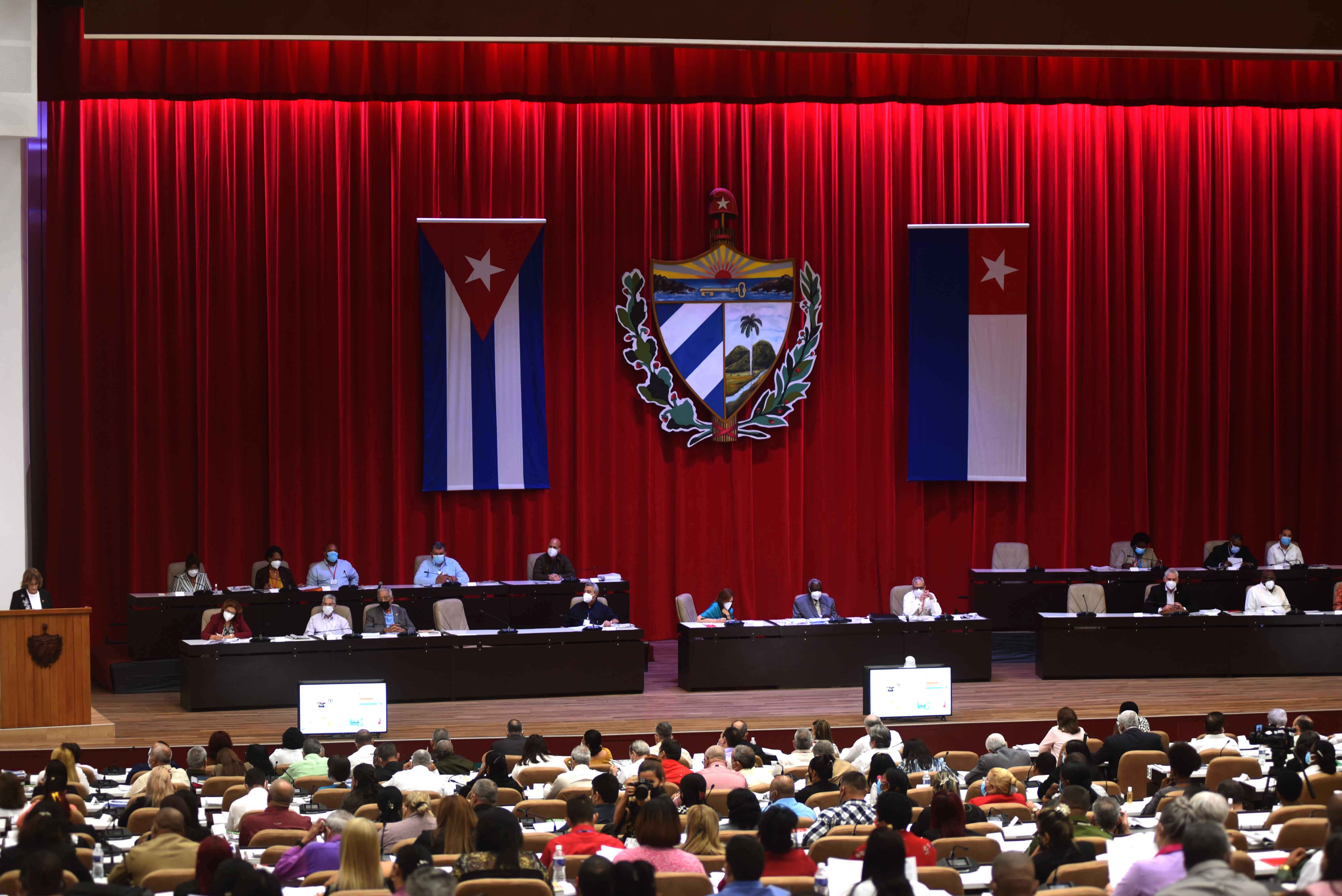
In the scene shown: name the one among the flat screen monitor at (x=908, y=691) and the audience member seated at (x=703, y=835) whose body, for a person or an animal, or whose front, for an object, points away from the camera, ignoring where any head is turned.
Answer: the audience member seated

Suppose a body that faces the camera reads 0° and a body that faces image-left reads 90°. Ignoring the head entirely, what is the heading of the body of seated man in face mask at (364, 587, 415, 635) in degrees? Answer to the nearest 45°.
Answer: approximately 0°

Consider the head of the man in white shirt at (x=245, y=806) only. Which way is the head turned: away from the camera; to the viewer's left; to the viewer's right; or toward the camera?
away from the camera

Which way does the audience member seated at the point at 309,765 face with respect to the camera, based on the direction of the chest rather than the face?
away from the camera

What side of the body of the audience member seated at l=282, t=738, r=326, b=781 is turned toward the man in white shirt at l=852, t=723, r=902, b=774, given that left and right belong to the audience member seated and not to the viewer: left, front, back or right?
right

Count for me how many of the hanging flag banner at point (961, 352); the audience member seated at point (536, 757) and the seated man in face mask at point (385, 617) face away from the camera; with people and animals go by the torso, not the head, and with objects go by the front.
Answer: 1

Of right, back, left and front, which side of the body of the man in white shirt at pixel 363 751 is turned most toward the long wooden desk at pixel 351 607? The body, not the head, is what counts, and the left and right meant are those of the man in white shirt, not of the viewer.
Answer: front

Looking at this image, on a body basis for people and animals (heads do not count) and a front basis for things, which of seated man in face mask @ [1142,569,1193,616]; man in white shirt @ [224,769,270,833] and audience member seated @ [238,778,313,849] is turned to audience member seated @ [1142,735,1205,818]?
the seated man in face mask

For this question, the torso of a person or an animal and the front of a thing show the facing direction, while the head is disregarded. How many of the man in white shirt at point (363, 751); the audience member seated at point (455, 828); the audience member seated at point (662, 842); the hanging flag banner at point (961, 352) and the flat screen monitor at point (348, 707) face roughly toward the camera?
2

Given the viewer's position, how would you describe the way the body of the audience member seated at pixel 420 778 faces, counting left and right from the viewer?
facing away from the viewer

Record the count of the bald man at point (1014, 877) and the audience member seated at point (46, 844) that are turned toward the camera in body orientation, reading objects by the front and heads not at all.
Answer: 0

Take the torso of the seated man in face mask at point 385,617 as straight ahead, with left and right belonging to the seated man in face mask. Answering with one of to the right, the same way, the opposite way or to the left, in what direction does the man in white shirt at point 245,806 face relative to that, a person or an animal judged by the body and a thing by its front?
the opposite way

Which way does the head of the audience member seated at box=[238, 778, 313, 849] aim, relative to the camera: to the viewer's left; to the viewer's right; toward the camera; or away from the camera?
away from the camera

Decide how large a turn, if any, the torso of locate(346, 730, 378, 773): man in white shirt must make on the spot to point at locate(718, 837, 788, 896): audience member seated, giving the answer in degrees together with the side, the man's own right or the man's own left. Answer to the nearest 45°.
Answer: approximately 180°

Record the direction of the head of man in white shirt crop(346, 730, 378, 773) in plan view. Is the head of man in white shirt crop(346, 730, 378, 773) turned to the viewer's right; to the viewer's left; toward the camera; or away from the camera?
away from the camera

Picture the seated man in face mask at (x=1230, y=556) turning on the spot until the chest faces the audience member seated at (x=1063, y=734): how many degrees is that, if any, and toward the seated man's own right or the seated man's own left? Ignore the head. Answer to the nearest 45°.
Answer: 0° — they already face them

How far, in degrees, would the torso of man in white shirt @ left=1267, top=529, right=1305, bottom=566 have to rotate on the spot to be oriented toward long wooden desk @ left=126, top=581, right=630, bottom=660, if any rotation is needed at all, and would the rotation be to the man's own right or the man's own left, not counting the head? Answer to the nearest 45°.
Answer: approximately 45° to the man's own right

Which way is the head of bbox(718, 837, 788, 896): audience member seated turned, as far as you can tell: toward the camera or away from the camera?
away from the camera

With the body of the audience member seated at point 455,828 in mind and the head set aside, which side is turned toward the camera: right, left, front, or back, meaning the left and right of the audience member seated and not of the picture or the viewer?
back

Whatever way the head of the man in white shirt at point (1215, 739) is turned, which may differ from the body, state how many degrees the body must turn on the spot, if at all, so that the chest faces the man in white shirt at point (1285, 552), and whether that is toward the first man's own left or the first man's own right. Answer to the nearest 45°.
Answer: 0° — they already face them
